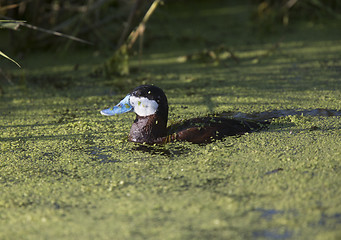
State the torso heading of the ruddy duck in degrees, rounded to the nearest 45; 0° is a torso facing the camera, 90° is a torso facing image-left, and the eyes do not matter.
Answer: approximately 90°
